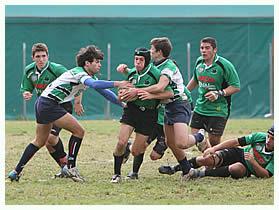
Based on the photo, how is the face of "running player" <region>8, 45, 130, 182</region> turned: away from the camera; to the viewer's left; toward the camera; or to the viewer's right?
to the viewer's right

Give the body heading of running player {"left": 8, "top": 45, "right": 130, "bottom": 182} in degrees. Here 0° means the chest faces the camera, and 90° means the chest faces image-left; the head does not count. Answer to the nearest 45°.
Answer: approximately 270°

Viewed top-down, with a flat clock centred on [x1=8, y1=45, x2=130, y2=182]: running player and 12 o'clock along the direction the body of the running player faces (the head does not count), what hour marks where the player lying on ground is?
The player lying on ground is roughly at 12 o'clock from the running player.
